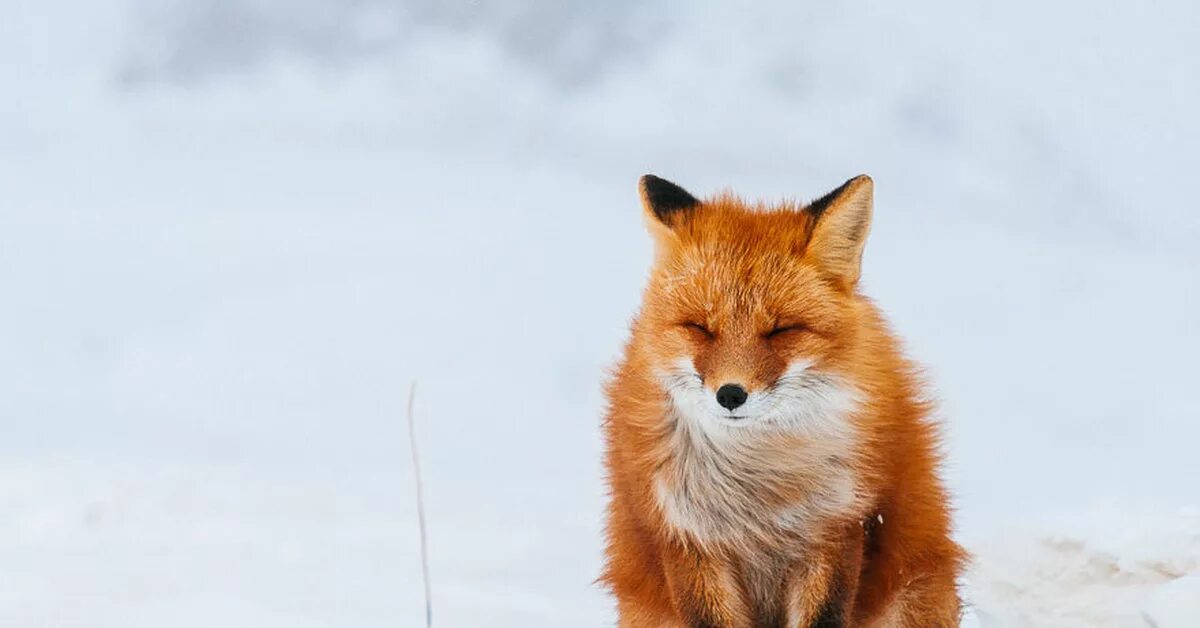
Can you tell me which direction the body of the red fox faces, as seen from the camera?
toward the camera
